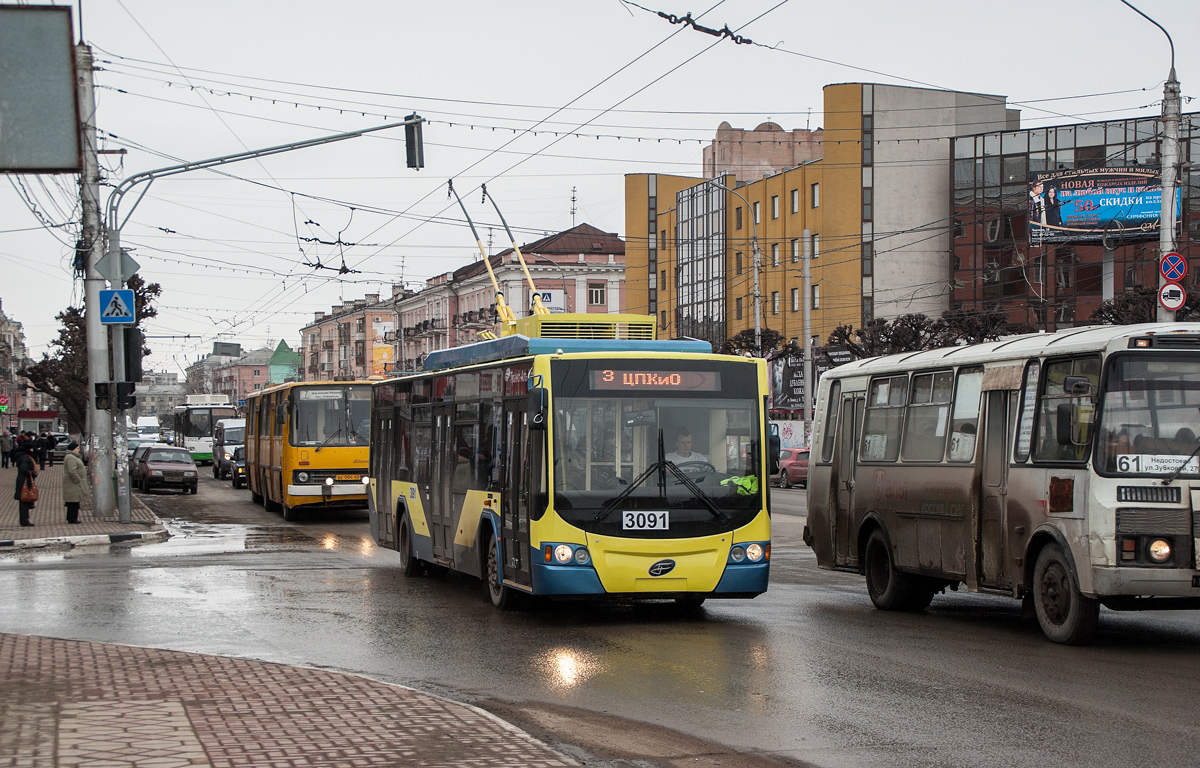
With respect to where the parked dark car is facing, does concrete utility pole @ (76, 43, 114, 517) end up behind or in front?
in front

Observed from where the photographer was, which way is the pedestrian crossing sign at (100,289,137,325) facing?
facing the viewer

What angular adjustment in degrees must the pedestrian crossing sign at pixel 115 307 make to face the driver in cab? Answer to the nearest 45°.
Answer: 0° — it already faces them

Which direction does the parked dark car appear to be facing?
toward the camera

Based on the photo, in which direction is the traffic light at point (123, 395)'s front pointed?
to the viewer's right

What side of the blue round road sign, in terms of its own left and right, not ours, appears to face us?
front

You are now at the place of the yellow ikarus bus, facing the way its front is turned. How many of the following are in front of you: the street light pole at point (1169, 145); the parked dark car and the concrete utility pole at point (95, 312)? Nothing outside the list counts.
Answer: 1

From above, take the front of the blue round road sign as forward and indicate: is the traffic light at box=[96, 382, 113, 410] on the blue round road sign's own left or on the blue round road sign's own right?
on the blue round road sign's own right

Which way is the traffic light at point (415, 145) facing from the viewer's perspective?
away from the camera

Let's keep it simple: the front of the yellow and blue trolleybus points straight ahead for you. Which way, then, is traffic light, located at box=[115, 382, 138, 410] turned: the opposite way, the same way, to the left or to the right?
to the left
